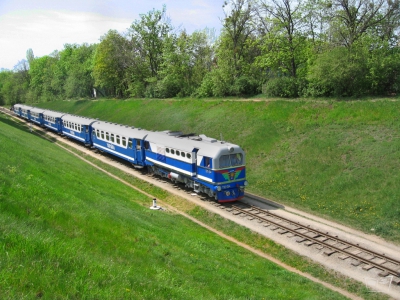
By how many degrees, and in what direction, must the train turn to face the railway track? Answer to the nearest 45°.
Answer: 0° — it already faces it

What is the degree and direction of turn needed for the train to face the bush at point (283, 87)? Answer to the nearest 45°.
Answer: approximately 90° to its left

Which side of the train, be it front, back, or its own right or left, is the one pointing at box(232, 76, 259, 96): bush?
left

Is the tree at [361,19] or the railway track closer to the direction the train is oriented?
the railway track

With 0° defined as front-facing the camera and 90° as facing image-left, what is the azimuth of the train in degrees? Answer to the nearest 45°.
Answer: approximately 315°

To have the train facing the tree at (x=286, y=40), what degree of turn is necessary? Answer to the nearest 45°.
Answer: approximately 90° to its left
